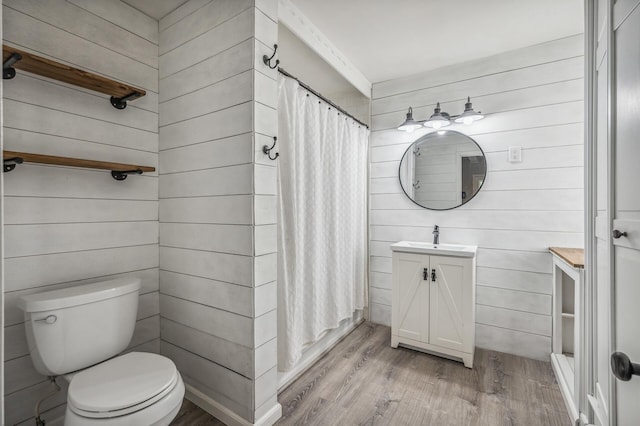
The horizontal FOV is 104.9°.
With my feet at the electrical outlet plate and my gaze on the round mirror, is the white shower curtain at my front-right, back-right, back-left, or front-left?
front-left

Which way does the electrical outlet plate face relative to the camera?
toward the camera

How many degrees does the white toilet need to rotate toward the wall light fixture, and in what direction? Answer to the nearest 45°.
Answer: approximately 45° to its left

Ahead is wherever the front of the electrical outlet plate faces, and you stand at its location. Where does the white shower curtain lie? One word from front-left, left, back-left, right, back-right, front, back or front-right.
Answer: front-right

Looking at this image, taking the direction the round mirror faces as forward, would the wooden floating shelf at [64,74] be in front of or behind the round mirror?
in front

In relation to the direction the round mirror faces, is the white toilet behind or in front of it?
in front

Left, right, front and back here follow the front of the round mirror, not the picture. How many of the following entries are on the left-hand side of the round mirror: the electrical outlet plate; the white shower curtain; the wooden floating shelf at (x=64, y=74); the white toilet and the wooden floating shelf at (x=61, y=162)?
1

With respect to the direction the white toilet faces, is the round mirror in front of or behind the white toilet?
in front

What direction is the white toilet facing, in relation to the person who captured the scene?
facing the viewer and to the right of the viewer

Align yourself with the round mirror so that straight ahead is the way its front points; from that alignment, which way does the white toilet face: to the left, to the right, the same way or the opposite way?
to the left

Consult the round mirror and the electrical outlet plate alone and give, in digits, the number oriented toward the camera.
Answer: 2
